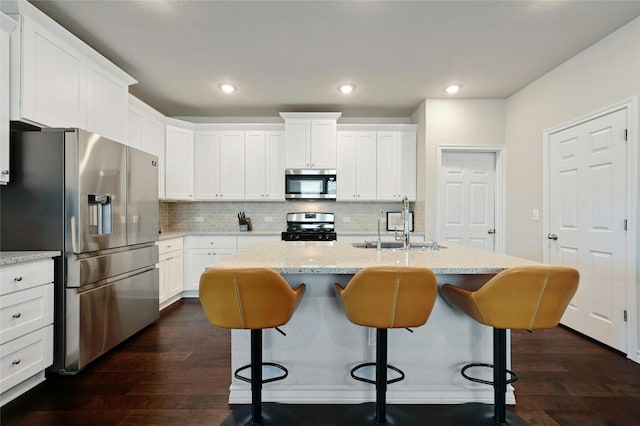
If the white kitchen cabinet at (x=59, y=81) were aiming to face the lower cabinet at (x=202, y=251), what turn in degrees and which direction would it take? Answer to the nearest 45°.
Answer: approximately 90° to its left

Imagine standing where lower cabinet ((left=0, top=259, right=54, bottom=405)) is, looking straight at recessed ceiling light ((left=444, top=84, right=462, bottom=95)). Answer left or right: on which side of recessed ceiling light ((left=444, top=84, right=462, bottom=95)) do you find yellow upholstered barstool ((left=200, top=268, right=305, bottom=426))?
right

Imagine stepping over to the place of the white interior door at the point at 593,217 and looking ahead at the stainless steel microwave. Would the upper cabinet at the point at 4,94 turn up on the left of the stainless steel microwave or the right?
left

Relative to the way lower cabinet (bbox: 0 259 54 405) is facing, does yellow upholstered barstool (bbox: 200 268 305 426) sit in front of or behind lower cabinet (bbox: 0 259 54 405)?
in front

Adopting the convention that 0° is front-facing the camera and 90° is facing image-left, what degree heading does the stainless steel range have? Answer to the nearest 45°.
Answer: approximately 0°

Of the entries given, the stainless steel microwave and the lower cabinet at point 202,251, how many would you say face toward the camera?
2

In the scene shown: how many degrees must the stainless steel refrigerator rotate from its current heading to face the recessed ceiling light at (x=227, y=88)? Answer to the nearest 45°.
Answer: approximately 90° to its left

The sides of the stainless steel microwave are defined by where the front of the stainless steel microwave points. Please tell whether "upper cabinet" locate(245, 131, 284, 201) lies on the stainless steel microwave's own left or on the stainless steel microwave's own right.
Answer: on the stainless steel microwave's own right

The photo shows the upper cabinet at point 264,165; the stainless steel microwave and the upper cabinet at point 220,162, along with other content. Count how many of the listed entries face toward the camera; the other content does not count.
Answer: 3

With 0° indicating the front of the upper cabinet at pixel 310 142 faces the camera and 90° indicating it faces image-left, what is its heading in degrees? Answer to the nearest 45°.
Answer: approximately 0°

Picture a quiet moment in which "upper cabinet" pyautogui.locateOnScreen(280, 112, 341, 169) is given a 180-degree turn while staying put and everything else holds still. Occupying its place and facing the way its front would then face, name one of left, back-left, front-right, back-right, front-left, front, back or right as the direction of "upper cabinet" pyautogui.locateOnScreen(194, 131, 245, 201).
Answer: left

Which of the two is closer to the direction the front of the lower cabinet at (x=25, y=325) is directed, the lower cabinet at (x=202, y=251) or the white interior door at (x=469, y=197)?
the white interior door
